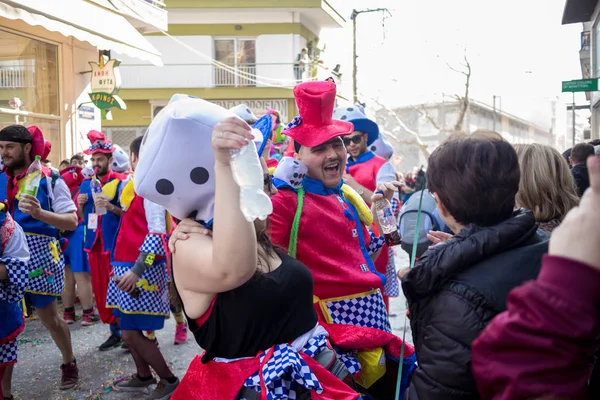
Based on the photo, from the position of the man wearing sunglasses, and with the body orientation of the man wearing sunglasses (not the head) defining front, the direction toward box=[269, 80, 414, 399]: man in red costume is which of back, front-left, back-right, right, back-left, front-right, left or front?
front-left

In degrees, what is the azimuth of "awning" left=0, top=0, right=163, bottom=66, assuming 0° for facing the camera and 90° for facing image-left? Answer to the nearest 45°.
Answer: approximately 315°

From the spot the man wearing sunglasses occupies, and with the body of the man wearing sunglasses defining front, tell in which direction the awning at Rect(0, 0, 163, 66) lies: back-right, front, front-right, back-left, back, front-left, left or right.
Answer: right

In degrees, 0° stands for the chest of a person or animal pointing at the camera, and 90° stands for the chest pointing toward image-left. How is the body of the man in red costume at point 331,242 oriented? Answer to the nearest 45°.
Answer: approximately 315°

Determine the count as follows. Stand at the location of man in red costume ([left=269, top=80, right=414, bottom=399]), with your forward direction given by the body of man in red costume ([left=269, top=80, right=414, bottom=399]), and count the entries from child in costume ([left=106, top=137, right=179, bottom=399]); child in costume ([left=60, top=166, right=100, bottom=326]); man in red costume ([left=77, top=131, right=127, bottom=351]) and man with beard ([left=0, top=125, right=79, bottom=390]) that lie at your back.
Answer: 4

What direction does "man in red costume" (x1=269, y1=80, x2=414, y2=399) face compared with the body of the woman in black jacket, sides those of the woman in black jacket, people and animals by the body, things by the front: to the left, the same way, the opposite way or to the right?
the opposite way

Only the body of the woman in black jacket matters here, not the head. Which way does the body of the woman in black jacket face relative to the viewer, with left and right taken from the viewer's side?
facing away from the viewer and to the left of the viewer

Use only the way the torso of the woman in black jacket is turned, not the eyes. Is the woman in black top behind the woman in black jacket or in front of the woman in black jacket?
in front

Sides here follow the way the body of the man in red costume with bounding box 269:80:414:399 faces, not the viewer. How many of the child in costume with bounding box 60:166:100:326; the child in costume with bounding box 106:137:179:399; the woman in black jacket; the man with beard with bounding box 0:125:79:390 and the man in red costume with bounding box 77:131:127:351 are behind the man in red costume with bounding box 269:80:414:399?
4

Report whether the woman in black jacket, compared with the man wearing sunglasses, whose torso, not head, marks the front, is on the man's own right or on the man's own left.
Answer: on the man's own left

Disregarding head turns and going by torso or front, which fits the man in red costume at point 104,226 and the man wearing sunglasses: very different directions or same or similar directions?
same or similar directions

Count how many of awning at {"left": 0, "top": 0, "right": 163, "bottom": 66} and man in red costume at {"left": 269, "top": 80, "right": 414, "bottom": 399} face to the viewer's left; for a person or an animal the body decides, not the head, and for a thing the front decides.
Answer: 0

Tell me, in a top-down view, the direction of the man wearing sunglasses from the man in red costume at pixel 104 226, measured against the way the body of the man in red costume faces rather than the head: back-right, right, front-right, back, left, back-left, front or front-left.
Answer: left

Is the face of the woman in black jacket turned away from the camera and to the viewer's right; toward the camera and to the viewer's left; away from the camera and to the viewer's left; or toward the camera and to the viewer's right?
away from the camera and to the viewer's left

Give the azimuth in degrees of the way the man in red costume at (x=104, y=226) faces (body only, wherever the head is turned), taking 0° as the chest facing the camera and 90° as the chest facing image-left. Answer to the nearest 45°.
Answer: approximately 45°
